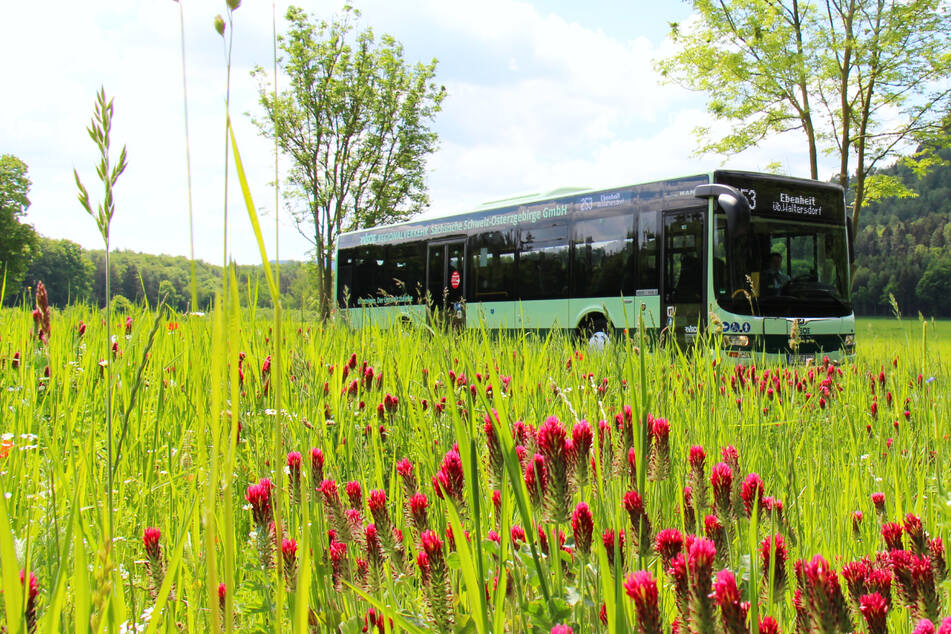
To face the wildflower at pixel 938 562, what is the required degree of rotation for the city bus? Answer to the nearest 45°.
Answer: approximately 45° to its right

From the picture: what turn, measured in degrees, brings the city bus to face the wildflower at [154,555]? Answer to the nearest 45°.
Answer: approximately 45° to its right

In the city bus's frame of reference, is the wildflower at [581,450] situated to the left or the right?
on its right

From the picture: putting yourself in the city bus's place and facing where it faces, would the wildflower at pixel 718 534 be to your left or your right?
on your right

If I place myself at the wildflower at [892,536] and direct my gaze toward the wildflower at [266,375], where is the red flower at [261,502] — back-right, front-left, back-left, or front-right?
front-left

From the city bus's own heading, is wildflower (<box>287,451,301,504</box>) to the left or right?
on its right

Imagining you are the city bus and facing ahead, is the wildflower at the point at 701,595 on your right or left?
on your right

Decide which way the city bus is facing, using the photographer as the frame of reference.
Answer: facing the viewer and to the right of the viewer

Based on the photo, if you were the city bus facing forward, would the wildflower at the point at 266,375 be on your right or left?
on your right

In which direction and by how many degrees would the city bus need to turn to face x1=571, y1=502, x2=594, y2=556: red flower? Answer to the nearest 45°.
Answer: approximately 45° to its right

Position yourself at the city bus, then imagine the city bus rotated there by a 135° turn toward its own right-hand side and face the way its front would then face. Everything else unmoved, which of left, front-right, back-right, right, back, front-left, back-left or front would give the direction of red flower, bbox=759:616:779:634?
left

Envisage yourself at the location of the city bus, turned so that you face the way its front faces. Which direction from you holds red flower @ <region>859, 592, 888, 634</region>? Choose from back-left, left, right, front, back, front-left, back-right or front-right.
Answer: front-right

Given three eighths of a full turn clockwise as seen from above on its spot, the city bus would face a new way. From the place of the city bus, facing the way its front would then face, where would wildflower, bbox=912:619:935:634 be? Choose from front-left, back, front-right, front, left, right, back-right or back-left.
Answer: left

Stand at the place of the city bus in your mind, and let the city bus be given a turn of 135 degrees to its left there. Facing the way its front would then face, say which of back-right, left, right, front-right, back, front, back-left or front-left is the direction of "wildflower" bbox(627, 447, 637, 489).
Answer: back
